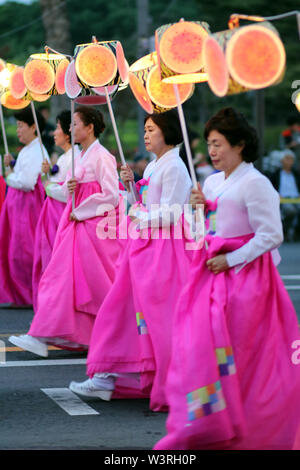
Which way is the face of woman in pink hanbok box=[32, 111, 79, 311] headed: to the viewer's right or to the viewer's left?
to the viewer's left

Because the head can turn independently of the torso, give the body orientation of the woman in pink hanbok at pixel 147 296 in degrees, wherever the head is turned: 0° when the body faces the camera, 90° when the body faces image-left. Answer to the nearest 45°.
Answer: approximately 90°

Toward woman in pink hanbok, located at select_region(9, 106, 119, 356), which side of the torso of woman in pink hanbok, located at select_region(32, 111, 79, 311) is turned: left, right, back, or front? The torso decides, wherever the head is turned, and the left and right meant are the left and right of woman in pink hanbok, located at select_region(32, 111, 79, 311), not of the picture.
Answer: left

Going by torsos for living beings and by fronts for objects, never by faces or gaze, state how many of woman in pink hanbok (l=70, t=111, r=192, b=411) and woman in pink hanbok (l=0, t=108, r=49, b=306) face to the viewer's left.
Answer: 2

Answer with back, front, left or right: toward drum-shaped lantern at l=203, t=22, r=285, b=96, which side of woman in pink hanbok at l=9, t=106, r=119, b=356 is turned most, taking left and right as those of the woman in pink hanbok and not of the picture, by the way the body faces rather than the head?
left

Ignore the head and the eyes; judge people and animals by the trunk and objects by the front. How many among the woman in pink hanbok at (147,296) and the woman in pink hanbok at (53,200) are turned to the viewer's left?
2

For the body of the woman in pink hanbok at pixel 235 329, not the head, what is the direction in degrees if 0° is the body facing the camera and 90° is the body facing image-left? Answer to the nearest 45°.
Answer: approximately 45°

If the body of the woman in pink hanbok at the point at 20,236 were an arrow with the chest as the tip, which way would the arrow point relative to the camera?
to the viewer's left

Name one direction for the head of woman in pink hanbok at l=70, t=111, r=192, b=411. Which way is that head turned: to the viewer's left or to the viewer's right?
to the viewer's left

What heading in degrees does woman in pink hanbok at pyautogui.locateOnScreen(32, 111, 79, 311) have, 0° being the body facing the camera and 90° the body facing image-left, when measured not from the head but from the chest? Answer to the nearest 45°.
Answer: approximately 90°

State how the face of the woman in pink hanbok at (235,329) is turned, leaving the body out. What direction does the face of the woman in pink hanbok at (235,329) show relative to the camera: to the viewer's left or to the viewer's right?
to the viewer's left
